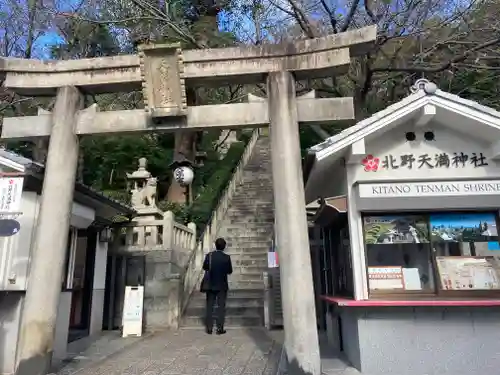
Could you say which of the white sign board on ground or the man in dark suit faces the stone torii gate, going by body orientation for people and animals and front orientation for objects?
the white sign board on ground

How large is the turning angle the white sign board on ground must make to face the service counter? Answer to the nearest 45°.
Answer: approximately 45° to its left

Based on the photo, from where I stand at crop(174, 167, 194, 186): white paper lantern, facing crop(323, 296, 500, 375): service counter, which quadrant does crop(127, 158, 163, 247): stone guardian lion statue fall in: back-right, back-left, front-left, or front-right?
front-right

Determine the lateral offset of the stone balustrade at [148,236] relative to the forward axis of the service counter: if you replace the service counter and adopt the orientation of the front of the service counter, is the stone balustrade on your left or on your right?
on your right

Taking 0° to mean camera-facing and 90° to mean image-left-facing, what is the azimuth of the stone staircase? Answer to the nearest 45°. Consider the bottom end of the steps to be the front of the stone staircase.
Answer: approximately 0°

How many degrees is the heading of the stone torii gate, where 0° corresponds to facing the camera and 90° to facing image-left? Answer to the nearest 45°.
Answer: approximately 0°

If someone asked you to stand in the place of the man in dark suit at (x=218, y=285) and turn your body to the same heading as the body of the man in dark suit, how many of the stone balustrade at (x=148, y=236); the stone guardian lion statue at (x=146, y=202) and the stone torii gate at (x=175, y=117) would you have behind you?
1

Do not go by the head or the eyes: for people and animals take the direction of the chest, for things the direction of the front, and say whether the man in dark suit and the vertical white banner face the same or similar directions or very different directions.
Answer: very different directions

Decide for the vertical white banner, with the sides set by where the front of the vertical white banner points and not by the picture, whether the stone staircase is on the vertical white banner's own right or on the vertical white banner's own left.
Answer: on the vertical white banner's own left
